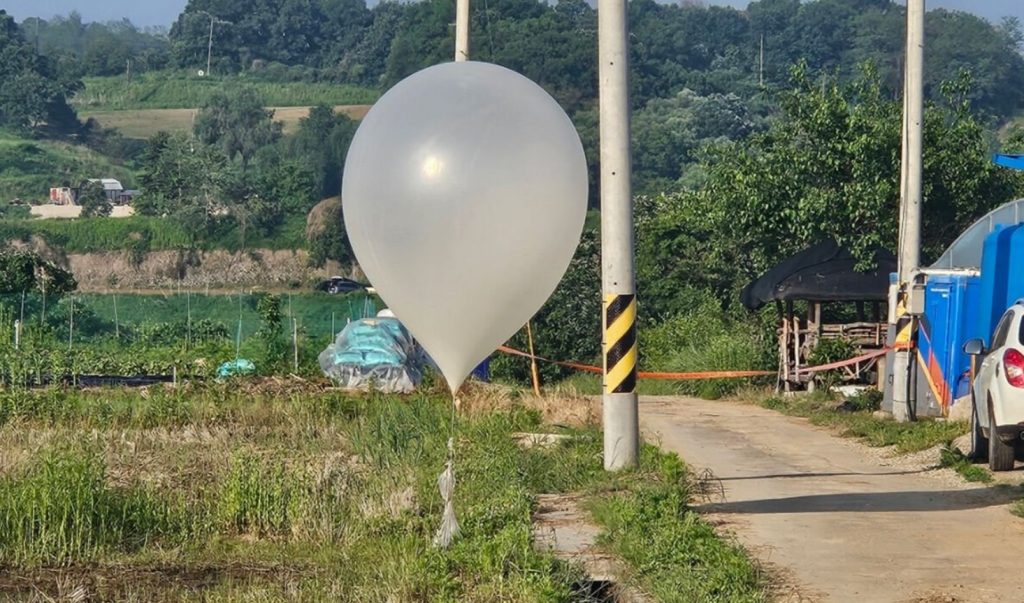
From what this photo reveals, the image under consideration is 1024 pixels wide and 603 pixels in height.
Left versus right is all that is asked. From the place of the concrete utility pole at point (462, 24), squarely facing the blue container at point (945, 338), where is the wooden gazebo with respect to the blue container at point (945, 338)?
left

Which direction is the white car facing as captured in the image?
away from the camera

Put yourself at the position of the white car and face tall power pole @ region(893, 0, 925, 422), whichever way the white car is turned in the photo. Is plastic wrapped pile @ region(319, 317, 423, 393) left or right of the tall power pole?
left

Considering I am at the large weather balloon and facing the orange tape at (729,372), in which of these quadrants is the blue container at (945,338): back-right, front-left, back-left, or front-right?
front-right

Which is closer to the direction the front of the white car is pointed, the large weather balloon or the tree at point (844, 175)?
the tree

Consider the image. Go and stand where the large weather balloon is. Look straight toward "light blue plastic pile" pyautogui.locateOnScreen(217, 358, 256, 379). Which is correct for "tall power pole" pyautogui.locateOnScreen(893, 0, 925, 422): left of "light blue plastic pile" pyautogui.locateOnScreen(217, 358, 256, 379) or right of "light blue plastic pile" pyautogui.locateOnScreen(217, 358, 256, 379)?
right

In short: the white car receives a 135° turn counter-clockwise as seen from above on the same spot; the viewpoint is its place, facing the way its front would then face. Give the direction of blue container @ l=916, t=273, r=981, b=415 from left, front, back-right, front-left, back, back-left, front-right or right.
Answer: back-right

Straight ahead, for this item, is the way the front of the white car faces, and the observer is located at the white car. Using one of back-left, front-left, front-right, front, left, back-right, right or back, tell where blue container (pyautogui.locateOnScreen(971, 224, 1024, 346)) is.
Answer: front

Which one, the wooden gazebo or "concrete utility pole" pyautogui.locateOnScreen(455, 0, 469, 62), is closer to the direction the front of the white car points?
the wooden gazebo

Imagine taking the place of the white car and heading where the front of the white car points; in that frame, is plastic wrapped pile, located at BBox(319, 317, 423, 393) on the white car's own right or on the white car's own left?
on the white car's own left

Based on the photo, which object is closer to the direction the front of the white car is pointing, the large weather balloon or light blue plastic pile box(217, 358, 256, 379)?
the light blue plastic pile

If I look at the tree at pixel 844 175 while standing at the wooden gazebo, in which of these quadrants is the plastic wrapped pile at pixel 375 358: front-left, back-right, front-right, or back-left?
back-left

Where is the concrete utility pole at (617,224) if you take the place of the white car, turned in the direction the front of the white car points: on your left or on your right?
on your left

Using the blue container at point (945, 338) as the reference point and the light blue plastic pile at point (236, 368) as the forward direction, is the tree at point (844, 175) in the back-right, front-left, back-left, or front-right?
front-right

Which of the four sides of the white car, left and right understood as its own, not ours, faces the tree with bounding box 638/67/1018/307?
front
